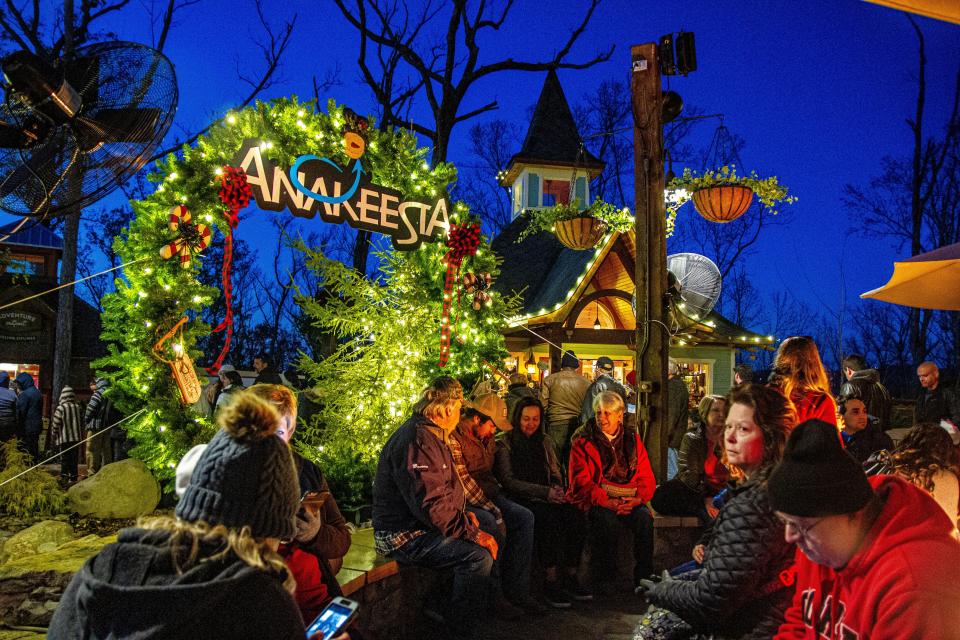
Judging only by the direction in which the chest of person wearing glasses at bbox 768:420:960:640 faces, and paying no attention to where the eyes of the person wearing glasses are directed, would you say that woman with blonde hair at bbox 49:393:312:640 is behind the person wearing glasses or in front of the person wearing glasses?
in front

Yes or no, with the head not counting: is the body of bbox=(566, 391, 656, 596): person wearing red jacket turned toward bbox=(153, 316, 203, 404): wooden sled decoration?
no

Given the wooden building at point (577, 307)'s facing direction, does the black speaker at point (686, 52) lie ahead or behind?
ahead

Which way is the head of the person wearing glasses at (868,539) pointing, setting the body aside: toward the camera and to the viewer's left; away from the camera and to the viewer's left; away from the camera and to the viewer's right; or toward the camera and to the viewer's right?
toward the camera and to the viewer's left

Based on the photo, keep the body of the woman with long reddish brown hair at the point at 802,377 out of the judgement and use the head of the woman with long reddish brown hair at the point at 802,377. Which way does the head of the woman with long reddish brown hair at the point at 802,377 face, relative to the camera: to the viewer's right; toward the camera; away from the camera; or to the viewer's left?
away from the camera

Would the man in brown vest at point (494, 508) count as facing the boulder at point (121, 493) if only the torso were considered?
no

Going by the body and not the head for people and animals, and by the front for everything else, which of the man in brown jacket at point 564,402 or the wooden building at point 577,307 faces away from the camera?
the man in brown jacket

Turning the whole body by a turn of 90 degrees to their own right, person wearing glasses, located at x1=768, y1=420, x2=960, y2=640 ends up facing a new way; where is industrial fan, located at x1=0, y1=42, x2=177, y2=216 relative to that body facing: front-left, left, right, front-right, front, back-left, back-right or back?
front-left

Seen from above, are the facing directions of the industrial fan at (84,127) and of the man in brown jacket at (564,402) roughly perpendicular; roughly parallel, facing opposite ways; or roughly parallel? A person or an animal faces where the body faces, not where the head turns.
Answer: roughly parallel

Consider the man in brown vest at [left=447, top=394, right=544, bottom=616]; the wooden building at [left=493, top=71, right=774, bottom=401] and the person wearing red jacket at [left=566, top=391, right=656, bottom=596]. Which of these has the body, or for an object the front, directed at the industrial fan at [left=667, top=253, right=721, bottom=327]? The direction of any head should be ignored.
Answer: the wooden building

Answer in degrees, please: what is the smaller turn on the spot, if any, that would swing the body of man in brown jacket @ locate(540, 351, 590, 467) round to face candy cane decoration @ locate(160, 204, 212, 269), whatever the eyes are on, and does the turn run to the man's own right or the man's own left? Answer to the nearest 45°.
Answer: approximately 135° to the man's own left

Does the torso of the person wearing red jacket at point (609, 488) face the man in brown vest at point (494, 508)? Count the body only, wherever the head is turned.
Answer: no
